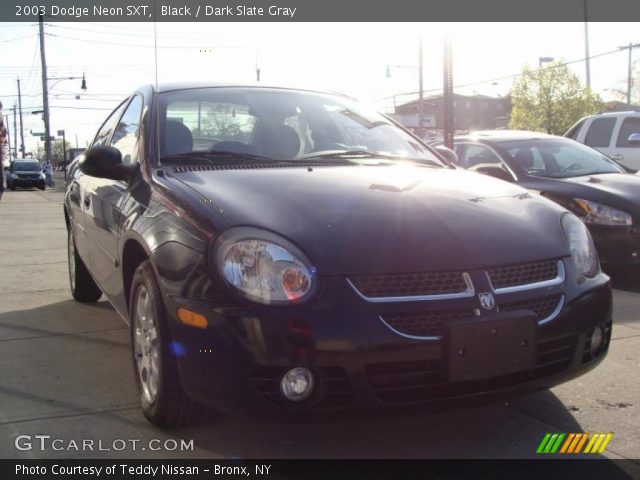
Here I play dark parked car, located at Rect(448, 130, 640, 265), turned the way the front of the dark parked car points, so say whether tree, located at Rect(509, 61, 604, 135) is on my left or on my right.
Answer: on my left

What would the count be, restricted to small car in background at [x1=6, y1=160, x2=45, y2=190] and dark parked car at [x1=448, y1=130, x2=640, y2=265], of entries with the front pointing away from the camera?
0

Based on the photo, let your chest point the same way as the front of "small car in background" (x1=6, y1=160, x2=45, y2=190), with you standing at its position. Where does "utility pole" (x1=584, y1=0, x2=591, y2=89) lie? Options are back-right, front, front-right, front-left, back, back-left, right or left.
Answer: left

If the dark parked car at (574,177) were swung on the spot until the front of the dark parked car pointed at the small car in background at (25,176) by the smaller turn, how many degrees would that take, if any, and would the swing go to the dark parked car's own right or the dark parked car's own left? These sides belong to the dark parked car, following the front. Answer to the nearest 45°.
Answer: approximately 180°

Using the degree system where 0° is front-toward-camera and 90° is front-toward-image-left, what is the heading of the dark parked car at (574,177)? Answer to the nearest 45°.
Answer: approximately 315°

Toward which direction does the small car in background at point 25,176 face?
toward the camera

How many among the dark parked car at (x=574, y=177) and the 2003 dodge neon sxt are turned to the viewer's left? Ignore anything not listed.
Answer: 0

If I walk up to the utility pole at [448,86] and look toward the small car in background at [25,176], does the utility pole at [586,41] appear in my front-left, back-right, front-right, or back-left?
front-right

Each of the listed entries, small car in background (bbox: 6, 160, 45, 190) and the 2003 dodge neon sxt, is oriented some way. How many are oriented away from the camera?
0

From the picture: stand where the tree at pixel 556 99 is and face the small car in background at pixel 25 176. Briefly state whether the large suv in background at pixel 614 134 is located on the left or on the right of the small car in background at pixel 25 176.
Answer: left

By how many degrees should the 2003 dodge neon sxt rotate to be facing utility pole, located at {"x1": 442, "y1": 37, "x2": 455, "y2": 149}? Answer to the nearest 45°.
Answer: approximately 135° to its left

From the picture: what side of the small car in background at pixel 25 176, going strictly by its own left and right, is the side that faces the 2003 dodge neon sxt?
front

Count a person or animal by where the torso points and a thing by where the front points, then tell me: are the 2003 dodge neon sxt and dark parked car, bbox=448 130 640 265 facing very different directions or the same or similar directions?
same or similar directions

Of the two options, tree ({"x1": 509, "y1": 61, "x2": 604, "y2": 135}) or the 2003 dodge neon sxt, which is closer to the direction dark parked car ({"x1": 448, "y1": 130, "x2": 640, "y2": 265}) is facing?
the 2003 dodge neon sxt

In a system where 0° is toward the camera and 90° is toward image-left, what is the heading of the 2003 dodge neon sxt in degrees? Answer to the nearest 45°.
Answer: approximately 315°

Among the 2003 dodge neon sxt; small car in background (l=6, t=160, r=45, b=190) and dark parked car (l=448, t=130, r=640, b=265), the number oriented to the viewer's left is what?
0
